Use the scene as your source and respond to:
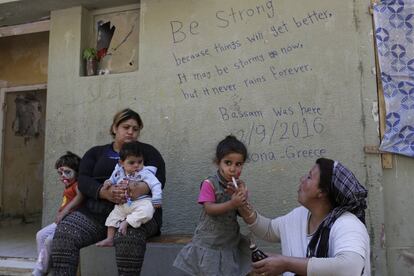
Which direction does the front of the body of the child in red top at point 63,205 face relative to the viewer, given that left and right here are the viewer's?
facing the viewer and to the left of the viewer

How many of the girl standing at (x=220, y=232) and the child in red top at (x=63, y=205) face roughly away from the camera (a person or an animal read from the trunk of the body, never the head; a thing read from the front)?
0

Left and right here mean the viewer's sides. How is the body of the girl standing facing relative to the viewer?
facing the viewer and to the right of the viewer

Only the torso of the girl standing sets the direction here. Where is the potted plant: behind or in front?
behind

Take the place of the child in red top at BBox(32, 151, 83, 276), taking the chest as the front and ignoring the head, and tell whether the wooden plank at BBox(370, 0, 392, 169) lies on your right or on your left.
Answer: on your left
